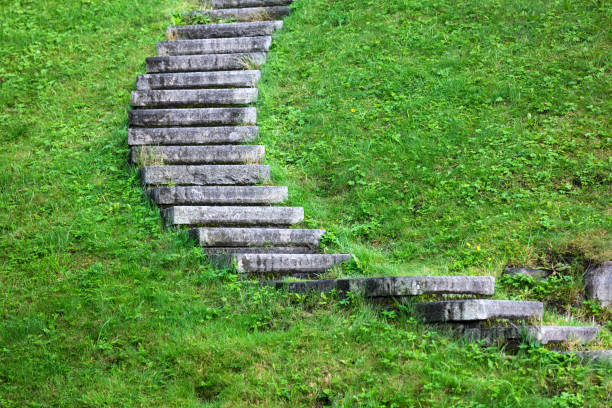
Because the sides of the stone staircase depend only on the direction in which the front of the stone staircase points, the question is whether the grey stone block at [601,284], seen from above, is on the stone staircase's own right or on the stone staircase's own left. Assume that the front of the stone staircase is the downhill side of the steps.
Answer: on the stone staircase's own left

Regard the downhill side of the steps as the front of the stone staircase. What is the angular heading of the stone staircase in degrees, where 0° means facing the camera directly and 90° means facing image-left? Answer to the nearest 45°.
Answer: approximately 0°
